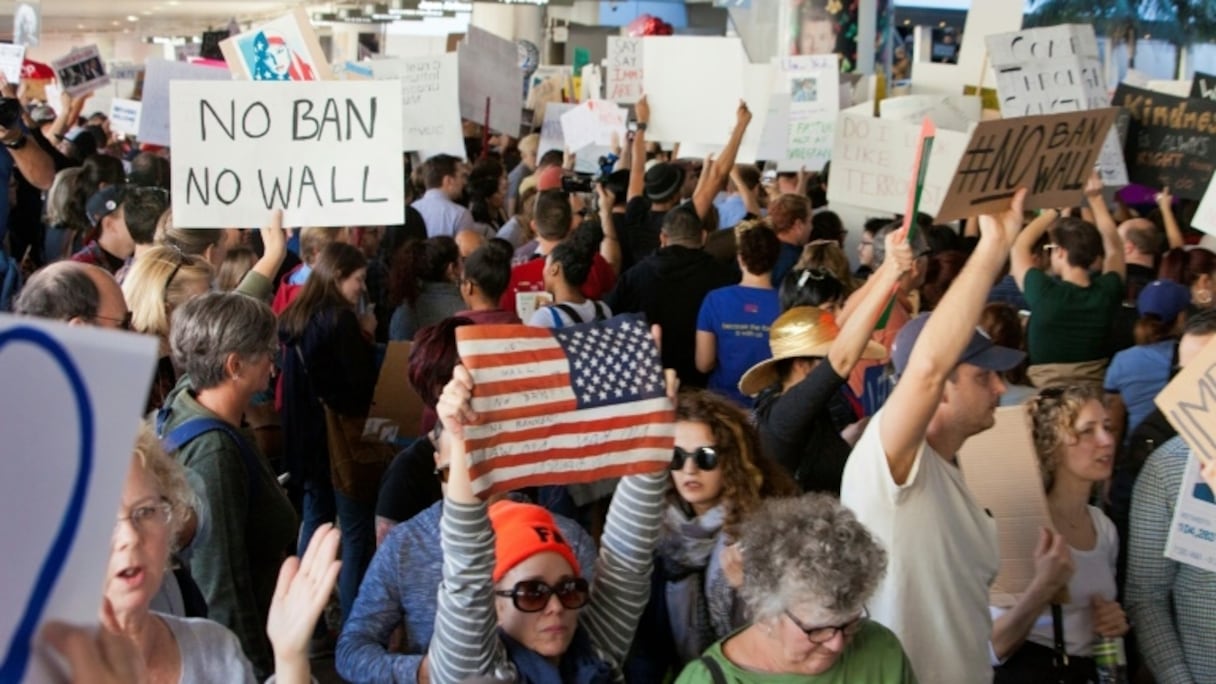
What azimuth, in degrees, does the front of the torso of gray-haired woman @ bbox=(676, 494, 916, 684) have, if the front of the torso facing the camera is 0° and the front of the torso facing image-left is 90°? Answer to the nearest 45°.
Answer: approximately 315°

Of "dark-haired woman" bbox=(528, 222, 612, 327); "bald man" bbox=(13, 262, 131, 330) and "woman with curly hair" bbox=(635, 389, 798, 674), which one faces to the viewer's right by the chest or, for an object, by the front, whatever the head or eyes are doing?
the bald man

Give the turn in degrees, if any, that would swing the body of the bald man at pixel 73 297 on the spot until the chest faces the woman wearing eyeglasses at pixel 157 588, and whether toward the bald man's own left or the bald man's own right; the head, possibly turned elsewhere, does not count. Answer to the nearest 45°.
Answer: approximately 90° to the bald man's own right

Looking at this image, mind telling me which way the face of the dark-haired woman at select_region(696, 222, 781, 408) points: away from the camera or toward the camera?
away from the camera

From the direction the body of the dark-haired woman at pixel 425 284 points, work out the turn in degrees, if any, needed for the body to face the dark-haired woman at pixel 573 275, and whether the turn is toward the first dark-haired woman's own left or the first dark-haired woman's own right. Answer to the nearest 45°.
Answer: approximately 90° to the first dark-haired woman's own right

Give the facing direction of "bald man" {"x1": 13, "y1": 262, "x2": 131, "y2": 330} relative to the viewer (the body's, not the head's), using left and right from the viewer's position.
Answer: facing to the right of the viewer

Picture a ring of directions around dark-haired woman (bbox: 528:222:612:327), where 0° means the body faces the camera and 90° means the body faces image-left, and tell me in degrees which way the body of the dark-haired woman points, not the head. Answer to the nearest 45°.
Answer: approximately 135°

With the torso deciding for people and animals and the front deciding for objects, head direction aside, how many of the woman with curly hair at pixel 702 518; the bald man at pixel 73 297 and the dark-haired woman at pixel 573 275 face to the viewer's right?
1

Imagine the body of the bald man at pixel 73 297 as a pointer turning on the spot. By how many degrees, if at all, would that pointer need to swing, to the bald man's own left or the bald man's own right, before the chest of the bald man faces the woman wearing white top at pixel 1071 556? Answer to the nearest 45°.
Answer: approximately 45° to the bald man's own right

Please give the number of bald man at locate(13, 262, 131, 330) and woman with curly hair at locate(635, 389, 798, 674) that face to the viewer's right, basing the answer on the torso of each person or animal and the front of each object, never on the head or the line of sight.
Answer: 1
